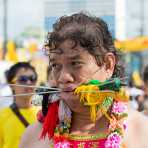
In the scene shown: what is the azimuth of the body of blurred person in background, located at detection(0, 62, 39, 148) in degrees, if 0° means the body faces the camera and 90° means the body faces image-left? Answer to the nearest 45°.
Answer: approximately 315°
